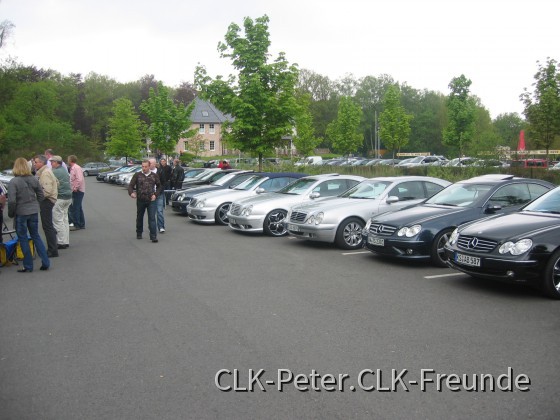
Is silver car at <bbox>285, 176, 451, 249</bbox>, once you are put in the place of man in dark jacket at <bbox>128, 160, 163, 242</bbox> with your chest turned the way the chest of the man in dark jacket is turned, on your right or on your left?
on your left

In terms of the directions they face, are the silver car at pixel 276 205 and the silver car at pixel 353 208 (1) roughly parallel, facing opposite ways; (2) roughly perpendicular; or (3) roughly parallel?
roughly parallel

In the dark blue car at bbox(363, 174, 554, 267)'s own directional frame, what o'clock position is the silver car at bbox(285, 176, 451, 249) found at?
The silver car is roughly at 3 o'clock from the dark blue car.

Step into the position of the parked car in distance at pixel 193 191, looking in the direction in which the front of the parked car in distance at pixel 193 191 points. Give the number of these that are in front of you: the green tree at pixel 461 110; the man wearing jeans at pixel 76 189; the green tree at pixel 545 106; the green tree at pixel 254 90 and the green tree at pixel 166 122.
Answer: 1

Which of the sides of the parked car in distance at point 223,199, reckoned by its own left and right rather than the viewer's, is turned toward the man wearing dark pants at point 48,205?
front

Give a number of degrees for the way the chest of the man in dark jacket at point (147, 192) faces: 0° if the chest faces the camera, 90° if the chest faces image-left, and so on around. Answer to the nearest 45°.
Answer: approximately 0°

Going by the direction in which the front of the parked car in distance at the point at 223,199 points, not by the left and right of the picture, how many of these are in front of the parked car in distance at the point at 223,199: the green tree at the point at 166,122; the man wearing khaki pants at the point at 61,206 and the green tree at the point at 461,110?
1

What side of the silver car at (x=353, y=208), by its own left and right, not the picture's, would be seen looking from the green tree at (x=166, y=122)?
right

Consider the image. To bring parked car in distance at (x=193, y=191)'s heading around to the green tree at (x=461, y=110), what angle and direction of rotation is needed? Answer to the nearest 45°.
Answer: approximately 180°

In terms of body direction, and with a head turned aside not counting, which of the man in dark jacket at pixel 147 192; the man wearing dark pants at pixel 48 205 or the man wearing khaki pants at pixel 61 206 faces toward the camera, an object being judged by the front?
the man in dark jacket
